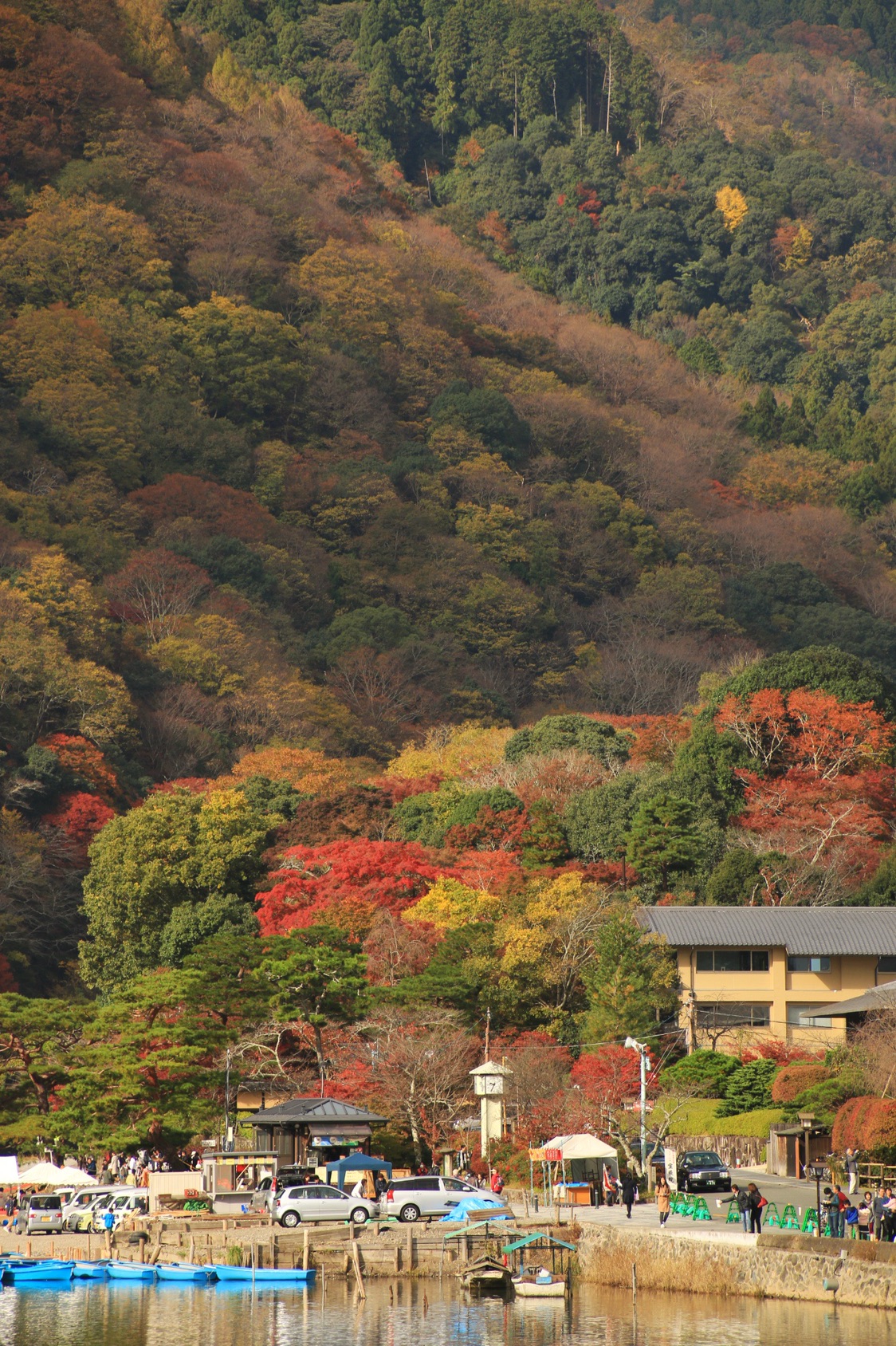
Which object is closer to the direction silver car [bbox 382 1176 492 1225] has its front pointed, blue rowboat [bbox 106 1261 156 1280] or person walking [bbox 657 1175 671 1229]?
the person walking

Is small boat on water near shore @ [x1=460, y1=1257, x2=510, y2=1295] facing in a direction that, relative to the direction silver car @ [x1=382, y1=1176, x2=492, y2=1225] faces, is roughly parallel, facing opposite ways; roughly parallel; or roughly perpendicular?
roughly perpendicular

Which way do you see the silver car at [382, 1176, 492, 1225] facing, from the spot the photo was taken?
facing to the right of the viewer

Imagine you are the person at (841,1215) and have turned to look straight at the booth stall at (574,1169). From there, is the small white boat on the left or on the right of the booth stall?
left

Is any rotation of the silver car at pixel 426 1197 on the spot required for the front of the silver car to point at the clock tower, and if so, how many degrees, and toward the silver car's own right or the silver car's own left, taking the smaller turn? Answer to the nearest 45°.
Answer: approximately 90° to the silver car's own left

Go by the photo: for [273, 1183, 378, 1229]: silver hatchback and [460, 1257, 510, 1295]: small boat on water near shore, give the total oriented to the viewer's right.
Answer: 1

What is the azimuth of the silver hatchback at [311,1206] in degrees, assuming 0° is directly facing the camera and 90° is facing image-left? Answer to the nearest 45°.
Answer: approximately 270°

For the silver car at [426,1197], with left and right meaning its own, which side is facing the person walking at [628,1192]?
front
